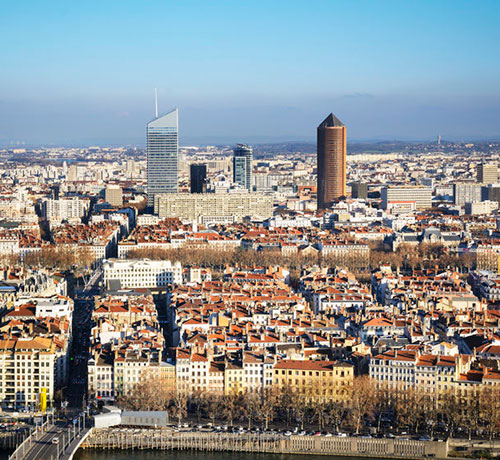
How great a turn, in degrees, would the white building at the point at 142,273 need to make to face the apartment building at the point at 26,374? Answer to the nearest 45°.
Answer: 0° — it already faces it

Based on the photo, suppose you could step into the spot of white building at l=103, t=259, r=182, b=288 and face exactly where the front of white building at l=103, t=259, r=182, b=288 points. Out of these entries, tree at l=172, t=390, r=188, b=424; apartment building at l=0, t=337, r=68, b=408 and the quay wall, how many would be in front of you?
3

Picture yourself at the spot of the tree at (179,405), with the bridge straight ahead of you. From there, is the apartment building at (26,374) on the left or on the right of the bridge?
right

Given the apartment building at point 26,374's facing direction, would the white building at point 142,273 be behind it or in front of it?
behind

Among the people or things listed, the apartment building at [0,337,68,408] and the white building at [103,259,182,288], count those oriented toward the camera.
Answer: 2

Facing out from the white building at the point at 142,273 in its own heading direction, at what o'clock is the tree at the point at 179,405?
The tree is roughly at 12 o'clock from the white building.
